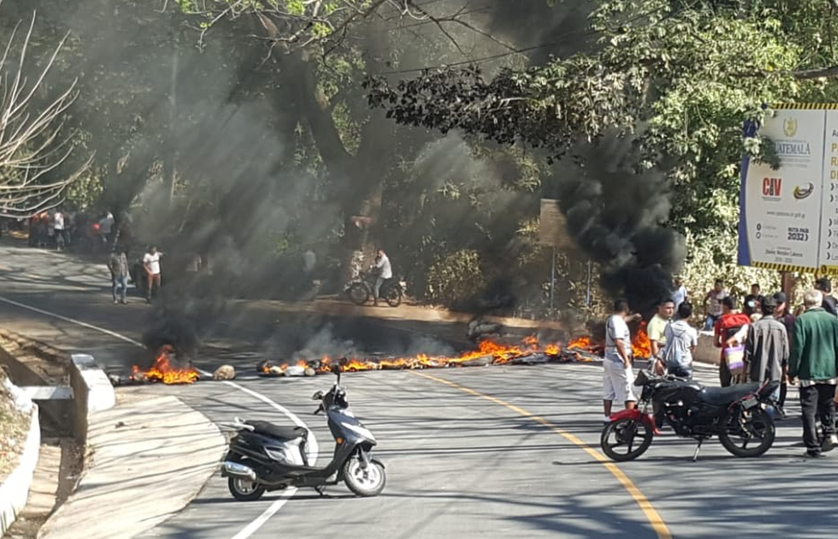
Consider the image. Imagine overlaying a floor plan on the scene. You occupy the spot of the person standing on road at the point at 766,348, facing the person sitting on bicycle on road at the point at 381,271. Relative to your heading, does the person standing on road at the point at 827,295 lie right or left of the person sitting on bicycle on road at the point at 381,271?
right

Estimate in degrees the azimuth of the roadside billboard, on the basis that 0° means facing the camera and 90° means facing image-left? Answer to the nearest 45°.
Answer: approximately 0°

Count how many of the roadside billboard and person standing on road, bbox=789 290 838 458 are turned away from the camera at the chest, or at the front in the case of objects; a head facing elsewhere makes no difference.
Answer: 1

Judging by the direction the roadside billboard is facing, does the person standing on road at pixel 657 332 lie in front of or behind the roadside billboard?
in front

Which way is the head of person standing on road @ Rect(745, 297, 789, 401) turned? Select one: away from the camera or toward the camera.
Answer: away from the camera

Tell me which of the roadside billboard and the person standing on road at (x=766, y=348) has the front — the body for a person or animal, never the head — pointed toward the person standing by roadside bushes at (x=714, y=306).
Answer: the person standing on road at (x=766, y=348)

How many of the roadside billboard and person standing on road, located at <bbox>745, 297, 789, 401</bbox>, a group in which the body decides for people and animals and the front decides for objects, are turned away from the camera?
1

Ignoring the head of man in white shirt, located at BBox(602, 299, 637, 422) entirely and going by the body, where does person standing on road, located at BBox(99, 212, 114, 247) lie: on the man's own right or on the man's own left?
on the man's own left

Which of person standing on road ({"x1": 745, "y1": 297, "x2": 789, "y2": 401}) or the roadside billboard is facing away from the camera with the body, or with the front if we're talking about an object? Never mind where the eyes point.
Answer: the person standing on road

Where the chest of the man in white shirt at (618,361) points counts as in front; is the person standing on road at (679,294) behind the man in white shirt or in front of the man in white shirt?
in front

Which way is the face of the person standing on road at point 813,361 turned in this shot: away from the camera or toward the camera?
away from the camera

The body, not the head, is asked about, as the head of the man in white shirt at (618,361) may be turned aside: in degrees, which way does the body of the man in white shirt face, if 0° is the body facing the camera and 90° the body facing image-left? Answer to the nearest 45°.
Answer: approximately 225°

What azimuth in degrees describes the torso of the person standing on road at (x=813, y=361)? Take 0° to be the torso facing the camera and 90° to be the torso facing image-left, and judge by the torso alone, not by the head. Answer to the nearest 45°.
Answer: approximately 180°

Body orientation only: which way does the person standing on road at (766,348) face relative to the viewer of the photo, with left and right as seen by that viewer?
facing away from the viewer
